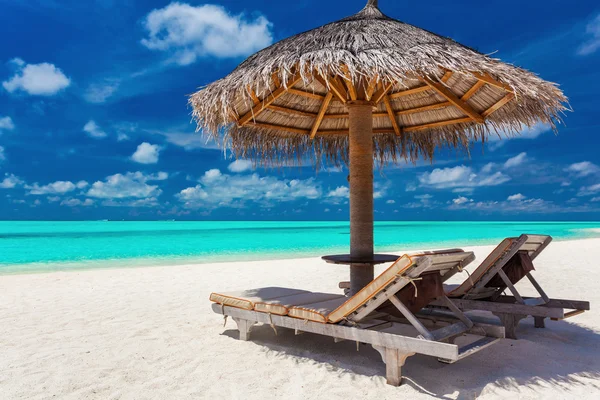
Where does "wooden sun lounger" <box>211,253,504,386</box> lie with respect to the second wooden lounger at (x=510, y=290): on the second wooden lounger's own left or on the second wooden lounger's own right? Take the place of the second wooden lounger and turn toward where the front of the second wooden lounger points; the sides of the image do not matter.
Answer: on the second wooden lounger's own left

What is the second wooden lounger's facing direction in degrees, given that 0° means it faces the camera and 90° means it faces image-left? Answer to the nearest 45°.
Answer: approximately 135°

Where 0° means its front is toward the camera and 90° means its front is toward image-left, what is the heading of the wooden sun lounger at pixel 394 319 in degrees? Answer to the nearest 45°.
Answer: approximately 135°

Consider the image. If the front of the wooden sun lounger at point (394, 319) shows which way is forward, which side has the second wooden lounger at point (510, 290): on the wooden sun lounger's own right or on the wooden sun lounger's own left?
on the wooden sun lounger's own right
